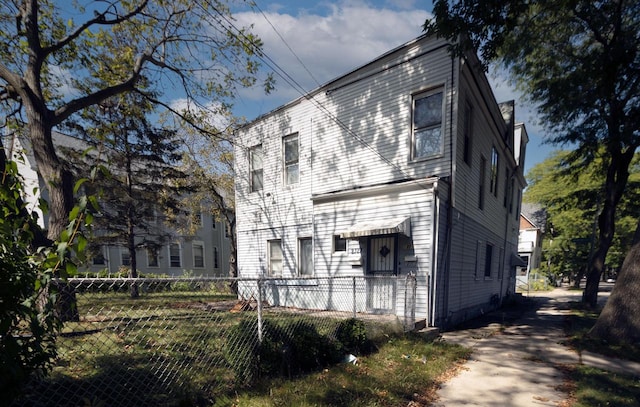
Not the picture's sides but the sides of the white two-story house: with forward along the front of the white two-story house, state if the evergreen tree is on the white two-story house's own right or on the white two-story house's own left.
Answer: on the white two-story house's own right

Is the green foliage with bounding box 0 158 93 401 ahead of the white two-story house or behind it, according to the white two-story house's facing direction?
ahead

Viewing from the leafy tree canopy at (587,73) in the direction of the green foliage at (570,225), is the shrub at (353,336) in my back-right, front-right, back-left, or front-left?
back-left

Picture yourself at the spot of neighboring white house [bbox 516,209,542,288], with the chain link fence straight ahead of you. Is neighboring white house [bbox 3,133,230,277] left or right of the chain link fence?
right

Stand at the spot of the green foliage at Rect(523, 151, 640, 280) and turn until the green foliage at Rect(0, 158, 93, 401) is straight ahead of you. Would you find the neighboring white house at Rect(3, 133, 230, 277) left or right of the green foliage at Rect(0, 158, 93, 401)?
right

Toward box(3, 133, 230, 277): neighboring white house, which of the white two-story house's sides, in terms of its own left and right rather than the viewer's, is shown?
right

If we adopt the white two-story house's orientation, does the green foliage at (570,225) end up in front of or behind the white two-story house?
behind

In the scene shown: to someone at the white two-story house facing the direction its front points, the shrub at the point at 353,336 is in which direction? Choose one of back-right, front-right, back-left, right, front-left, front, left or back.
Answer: front-left

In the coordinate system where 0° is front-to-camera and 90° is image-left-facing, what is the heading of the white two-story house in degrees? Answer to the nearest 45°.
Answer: approximately 45°
